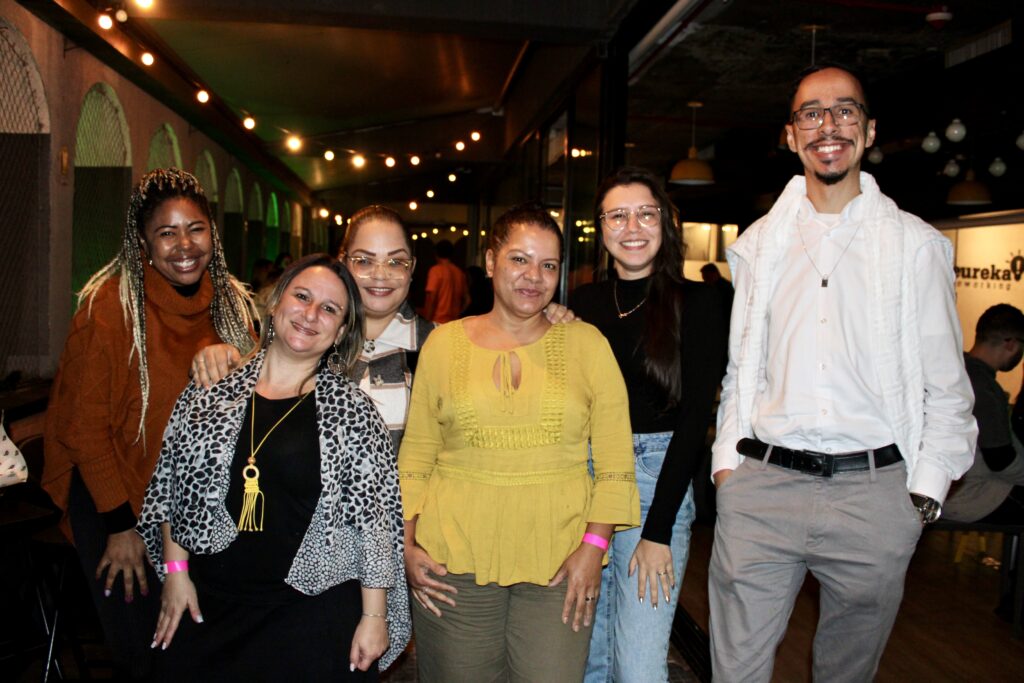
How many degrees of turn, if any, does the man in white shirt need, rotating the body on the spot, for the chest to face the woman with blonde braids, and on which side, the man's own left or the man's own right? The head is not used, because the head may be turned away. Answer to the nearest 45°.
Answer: approximately 90° to the man's own right

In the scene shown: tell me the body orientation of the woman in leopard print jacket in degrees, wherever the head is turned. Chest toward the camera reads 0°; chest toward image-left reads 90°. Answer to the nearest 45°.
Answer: approximately 0°

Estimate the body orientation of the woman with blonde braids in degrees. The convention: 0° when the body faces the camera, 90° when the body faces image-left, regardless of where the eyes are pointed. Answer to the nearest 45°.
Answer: approximately 315°

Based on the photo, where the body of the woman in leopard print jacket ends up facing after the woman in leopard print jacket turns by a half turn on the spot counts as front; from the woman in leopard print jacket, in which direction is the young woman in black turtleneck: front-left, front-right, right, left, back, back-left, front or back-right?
right

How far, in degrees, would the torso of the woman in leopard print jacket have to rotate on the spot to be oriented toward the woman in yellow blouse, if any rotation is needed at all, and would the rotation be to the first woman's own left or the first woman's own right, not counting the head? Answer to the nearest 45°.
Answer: approximately 90° to the first woman's own left

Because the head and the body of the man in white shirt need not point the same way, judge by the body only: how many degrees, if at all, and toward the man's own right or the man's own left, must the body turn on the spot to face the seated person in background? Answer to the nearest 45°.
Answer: approximately 180°

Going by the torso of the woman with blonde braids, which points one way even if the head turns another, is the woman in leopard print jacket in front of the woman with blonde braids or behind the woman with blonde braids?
in front
